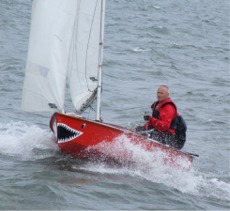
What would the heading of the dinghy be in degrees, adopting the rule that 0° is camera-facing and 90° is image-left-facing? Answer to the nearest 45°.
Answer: approximately 45°
